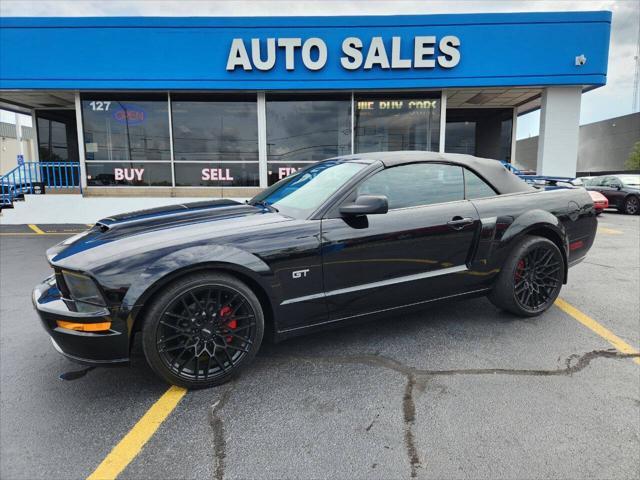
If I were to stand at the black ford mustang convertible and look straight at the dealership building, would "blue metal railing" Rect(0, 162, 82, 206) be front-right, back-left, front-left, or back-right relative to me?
front-left

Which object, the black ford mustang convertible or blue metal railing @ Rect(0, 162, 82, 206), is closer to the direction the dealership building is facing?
the black ford mustang convertible

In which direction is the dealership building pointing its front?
toward the camera

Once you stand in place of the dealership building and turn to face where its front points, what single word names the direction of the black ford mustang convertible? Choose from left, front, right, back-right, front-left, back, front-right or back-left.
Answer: front

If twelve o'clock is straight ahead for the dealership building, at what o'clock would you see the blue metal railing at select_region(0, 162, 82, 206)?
The blue metal railing is roughly at 3 o'clock from the dealership building.
